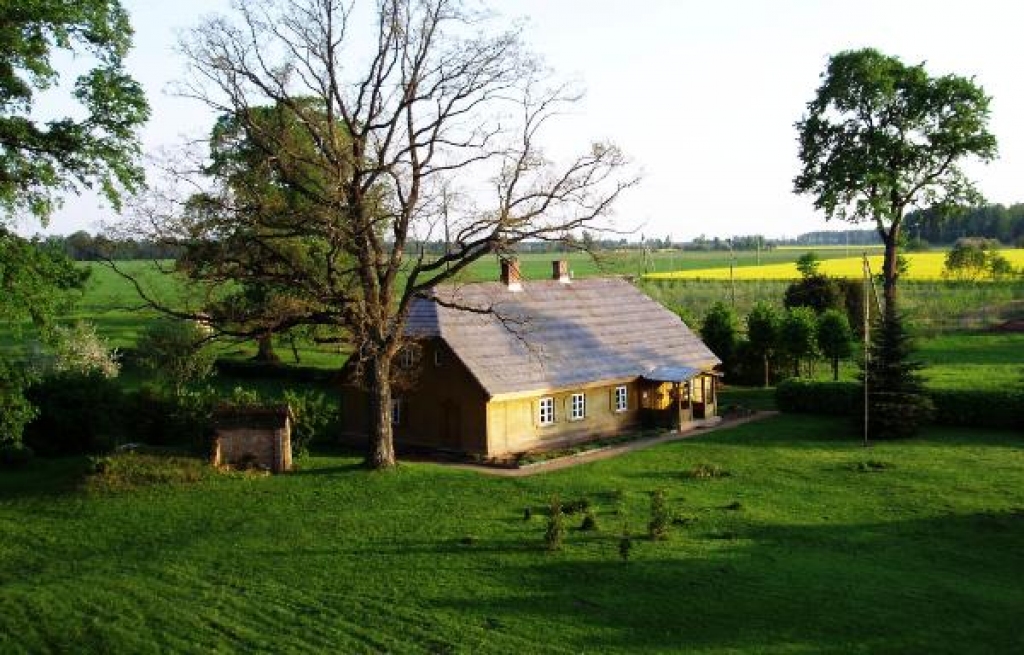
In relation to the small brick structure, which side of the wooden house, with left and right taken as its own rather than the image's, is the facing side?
right

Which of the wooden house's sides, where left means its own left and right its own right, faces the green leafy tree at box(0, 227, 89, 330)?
right

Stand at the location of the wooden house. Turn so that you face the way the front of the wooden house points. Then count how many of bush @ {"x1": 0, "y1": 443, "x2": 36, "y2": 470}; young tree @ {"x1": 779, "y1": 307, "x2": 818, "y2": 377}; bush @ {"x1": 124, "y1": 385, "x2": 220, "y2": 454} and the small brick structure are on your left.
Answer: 1

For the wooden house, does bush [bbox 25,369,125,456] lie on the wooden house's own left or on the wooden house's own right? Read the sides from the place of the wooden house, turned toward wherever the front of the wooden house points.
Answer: on the wooden house's own right

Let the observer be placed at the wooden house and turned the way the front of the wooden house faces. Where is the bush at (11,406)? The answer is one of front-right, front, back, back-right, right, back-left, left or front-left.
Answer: right

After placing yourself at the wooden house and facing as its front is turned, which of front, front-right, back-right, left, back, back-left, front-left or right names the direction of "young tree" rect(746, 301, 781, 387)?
left

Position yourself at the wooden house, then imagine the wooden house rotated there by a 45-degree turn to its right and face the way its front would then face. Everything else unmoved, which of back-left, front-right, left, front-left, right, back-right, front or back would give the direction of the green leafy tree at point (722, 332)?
back-left

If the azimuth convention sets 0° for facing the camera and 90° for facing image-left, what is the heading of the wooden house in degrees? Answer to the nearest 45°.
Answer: approximately 315°

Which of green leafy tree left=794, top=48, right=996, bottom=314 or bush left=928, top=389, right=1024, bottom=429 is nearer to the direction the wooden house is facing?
the bush

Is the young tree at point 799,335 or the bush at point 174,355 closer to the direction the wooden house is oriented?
the young tree

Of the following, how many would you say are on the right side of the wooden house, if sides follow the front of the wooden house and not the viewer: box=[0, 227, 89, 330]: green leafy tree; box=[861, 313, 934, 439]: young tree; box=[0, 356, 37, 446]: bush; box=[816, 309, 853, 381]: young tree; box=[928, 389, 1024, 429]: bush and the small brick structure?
3

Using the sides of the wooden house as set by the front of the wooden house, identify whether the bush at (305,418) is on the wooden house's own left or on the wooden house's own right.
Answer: on the wooden house's own right

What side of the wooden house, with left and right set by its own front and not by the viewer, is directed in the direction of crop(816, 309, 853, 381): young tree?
left

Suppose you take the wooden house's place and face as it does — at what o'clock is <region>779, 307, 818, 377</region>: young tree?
The young tree is roughly at 9 o'clock from the wooden house.

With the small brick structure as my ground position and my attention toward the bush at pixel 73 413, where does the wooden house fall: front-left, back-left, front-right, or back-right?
back-right

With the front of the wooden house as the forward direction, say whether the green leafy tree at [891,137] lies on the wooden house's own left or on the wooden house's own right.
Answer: on the wooden house's own left
